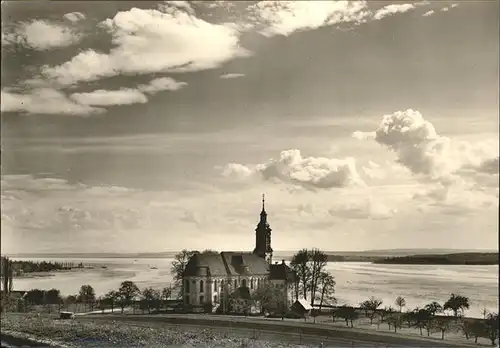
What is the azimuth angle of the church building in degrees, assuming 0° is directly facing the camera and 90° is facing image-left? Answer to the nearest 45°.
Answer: approximately 225°

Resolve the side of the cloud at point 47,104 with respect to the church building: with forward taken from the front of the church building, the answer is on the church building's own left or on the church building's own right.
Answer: on the church building's own left

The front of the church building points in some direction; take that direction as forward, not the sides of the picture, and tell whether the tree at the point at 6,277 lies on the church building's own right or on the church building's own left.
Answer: on the church building's own left
